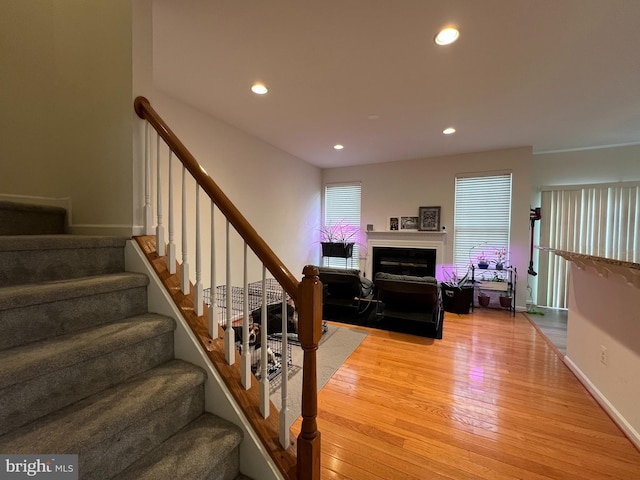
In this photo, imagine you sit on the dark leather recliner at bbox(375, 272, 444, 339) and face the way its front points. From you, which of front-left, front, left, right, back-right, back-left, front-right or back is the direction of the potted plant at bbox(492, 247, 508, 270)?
front-right

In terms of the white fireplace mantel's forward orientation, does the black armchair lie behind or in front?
in front

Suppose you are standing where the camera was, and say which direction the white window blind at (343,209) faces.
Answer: facing the viewer

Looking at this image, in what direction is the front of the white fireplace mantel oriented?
toward the camera

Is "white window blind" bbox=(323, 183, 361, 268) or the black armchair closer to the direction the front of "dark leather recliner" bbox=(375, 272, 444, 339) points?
the white window blind

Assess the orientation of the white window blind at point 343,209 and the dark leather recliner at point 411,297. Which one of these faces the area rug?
the white window blind

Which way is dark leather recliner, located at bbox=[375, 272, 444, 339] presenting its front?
away from the camera

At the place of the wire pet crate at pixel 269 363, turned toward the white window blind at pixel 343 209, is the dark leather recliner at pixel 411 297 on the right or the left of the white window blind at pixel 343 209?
right

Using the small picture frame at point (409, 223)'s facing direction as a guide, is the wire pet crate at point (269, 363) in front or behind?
in front

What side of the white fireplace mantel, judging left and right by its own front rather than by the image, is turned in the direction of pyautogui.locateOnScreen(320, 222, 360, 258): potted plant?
right

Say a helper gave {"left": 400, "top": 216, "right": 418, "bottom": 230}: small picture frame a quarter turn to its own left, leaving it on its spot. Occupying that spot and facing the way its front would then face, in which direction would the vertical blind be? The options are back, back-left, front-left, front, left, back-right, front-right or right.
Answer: front

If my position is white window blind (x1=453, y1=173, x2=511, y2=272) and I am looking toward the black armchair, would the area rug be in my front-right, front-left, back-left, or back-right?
front-left

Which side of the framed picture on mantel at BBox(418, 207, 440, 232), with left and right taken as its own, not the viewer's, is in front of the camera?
front

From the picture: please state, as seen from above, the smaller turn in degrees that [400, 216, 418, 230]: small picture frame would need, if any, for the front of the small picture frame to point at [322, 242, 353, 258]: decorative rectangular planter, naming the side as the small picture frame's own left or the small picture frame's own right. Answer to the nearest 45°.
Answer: approximately 90° to the small picture frame's own right

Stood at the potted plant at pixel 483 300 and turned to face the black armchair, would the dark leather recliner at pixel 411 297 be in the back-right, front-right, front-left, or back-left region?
front-left

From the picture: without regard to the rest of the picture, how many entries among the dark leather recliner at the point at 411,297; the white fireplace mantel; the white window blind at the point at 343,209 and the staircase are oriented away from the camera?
1

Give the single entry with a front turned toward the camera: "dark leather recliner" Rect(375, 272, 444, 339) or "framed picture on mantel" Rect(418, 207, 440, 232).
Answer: the framed picture on mantel

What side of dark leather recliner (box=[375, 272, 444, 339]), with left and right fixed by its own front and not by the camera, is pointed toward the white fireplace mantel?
front

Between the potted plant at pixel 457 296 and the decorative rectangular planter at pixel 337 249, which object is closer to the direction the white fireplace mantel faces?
the potted plant
